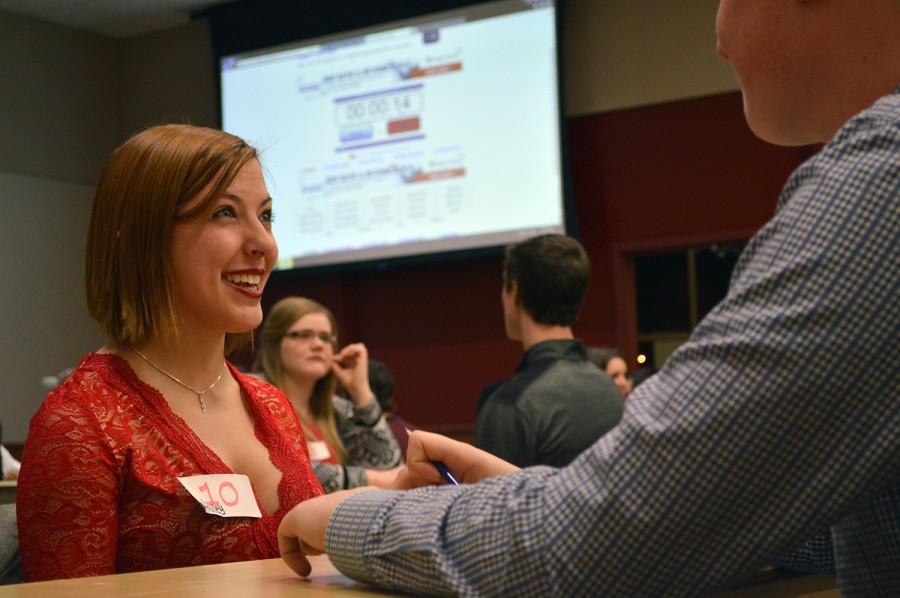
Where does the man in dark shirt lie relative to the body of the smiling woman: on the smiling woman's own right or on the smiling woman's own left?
on the smiling woman's own left

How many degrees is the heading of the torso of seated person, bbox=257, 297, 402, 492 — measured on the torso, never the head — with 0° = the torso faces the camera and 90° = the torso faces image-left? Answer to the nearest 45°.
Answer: approximately 315°

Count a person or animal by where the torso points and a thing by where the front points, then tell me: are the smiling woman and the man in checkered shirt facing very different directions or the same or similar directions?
very different directions

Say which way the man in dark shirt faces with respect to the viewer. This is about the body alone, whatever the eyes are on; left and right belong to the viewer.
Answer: facing away from the viewer and to the left of the viewer

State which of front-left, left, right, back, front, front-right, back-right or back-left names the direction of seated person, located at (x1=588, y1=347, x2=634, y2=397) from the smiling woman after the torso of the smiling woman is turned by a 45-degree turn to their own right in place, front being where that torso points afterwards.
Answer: back-left

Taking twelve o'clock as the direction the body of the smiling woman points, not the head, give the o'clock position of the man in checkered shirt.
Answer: The man in checkered shirt is roughly at 1 o'clock from the smiling woman.

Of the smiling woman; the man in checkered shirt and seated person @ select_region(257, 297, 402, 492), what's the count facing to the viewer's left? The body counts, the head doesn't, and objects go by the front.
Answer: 1

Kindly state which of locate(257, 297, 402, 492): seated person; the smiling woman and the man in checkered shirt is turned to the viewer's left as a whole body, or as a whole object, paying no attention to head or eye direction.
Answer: the man in checkered shirt

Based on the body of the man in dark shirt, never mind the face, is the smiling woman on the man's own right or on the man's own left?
on the man's own left

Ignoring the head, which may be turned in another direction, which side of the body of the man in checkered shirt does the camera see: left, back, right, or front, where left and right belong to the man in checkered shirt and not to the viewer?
left
